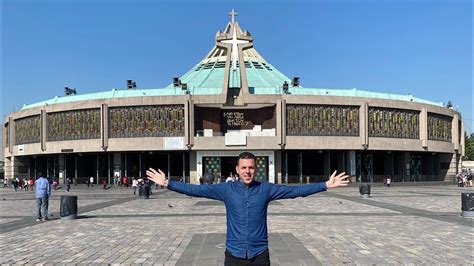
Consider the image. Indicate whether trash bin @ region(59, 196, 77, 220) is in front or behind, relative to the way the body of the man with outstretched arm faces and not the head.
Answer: behind

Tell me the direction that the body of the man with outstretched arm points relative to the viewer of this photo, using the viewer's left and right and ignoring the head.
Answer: facing the viewer
